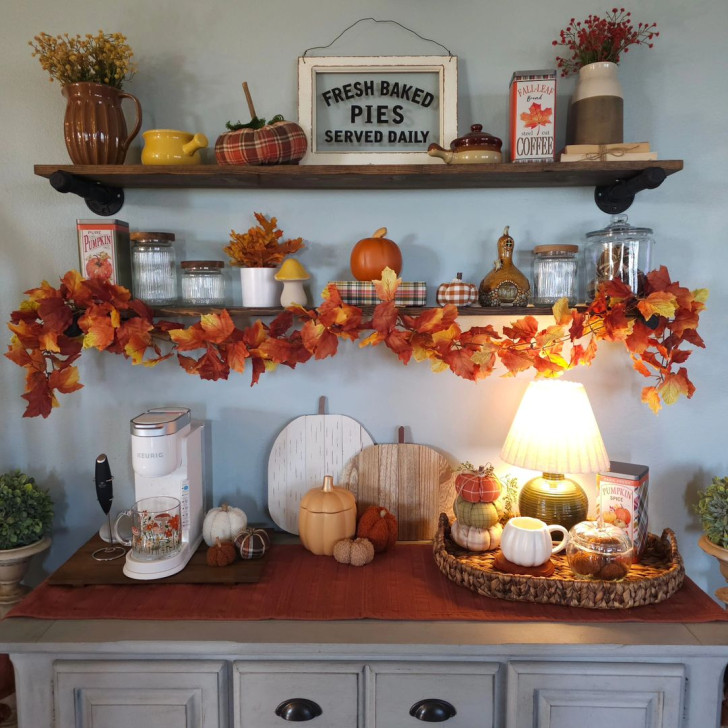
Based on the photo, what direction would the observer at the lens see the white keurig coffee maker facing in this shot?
facing the viewer and to the left of the viewer

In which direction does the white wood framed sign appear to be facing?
toward the camera

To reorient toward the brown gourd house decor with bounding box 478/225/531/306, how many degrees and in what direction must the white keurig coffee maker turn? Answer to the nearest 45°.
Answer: approximately 135° to its left

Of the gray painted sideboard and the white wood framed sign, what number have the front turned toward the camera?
2

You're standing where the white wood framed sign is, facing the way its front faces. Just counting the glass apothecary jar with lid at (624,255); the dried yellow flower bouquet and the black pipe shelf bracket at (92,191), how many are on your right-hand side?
2
